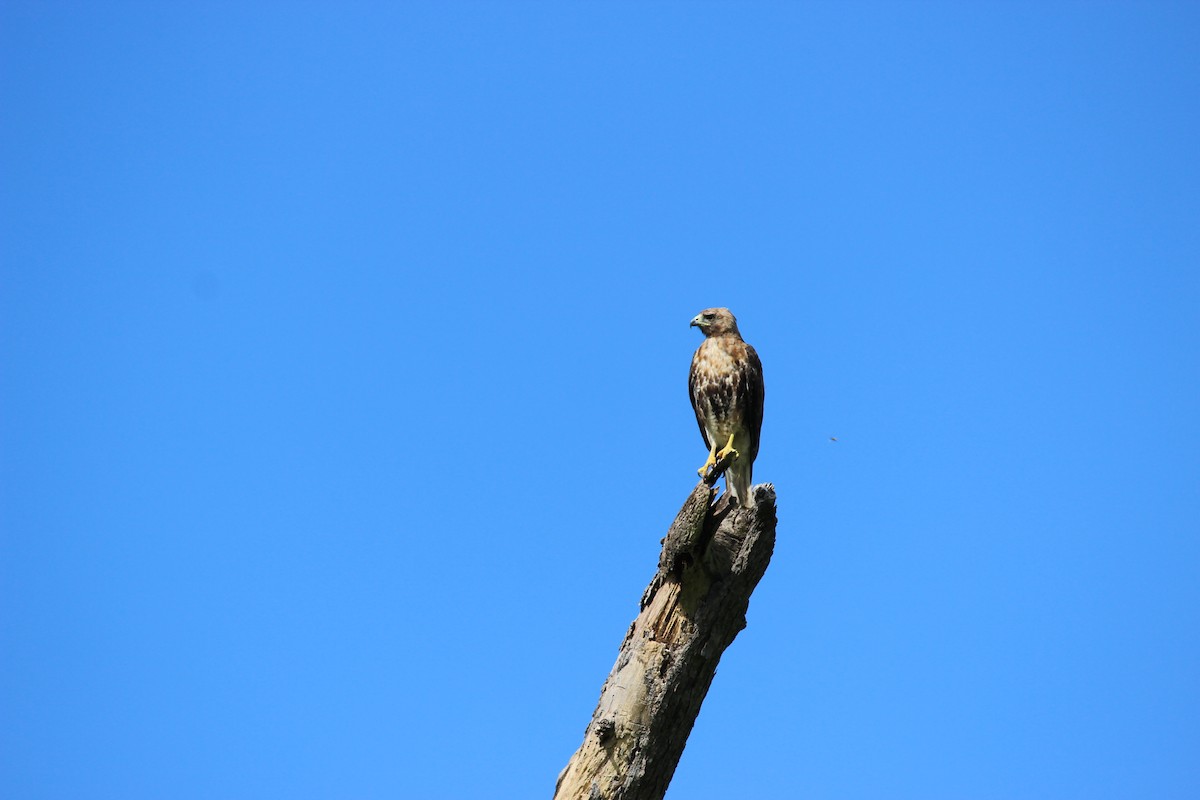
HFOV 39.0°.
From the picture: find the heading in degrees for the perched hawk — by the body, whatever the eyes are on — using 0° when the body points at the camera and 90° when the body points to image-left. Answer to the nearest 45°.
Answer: approximately 45°
